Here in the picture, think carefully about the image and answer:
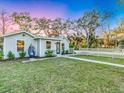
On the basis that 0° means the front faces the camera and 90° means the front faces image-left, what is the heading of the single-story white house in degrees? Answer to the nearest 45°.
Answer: approximately 315°

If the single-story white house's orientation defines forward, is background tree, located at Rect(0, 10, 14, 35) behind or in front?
behind

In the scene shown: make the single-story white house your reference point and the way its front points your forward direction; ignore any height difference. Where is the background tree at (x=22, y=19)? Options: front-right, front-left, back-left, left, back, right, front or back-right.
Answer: back-left

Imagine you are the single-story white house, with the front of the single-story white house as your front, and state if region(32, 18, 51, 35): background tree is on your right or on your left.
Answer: on your left

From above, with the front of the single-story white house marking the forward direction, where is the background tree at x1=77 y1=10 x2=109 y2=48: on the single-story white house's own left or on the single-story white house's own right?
on the single-story white house's own left

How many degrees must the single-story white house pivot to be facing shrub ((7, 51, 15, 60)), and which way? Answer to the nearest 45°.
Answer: approximately 90° to its right

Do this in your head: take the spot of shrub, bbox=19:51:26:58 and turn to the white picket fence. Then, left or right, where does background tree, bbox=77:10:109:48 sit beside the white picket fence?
left
